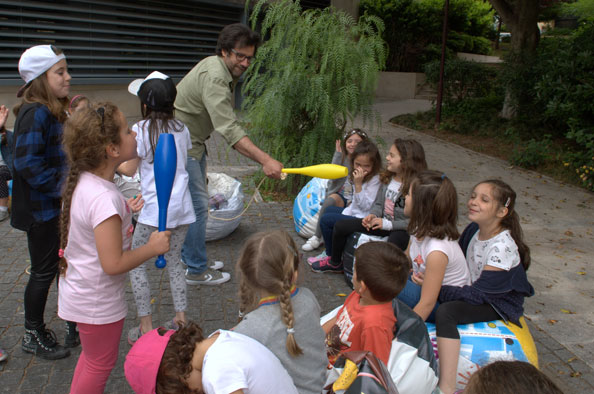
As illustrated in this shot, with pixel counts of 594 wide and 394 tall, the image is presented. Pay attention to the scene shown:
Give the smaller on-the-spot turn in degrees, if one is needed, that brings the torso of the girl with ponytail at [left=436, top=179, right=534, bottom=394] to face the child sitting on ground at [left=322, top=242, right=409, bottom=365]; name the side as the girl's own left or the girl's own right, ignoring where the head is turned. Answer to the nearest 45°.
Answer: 0° — they already face them

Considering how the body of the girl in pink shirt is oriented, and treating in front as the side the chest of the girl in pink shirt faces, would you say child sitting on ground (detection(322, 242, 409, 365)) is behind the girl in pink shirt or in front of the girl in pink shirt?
in front

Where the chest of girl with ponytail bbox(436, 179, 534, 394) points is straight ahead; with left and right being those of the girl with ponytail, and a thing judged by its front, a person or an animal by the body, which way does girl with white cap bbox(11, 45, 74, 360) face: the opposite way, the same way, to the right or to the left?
the opposite way

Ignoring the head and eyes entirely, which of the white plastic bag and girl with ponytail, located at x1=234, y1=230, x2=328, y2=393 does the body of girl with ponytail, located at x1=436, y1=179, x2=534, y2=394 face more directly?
the girl with ponytail

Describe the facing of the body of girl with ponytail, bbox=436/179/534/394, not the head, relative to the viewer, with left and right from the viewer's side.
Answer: facing the viewer and to the left of the viewer

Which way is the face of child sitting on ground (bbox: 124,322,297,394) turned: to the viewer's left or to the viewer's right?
to the viewer's left

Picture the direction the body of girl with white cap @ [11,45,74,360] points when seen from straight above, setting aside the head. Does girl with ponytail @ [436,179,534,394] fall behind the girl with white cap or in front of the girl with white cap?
in front

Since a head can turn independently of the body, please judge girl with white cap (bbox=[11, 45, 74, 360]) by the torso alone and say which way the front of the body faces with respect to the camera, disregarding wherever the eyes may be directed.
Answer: to the viewer's right

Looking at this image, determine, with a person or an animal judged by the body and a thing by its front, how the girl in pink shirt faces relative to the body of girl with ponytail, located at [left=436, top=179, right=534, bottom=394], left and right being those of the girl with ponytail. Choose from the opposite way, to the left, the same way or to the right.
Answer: the opposite way

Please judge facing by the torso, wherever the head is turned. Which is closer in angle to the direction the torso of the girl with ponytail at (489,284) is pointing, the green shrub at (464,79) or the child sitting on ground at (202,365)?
the child sitting on ground

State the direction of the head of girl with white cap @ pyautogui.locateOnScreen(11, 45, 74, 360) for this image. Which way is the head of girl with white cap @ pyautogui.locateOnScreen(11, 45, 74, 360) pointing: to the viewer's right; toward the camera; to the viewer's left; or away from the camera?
to the viewer's right

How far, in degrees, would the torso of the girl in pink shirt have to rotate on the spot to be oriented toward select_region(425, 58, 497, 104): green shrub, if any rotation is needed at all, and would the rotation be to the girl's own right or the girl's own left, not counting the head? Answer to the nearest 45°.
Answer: approximately 45° to the girl's own left

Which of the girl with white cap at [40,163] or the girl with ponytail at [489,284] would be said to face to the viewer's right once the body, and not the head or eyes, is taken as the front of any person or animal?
the girl with white cap

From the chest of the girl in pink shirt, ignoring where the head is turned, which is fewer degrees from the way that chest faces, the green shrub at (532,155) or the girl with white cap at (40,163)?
the green shrub

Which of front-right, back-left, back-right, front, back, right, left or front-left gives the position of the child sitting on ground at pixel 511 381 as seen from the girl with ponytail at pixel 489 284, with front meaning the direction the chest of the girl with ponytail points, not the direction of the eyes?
front-left

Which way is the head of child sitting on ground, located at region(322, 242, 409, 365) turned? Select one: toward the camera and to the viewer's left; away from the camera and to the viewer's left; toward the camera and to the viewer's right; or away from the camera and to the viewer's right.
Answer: away from the camera and to the viewer's left
